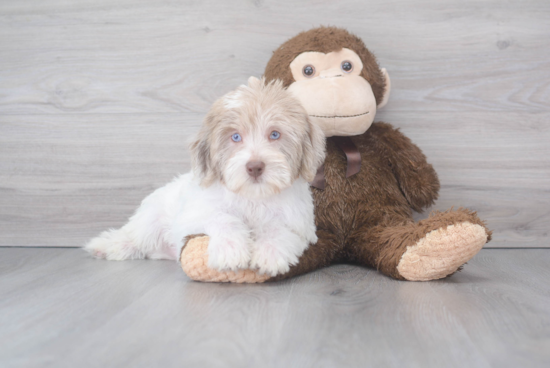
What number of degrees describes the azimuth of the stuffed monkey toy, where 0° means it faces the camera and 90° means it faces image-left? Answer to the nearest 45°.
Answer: approximately 0°

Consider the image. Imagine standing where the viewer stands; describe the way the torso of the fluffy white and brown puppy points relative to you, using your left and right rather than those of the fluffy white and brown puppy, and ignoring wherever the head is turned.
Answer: facing the viewer and to the right of the viewer
